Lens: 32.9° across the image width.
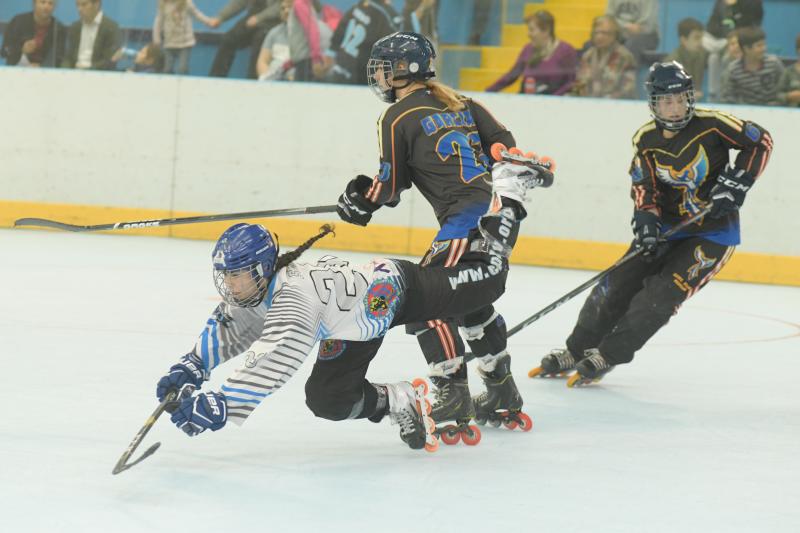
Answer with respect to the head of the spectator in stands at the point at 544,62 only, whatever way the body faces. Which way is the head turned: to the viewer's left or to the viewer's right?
to the viewer's left

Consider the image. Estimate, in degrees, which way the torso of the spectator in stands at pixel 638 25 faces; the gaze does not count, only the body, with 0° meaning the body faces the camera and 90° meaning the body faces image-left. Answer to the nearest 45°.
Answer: approximately 0°

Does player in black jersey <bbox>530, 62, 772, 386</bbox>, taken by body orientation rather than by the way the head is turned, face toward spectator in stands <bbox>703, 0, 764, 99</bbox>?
no

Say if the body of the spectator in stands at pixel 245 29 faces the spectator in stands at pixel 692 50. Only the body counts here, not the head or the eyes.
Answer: no

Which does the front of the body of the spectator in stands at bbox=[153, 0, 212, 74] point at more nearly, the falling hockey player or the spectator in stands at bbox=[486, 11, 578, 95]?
the falling hockey player

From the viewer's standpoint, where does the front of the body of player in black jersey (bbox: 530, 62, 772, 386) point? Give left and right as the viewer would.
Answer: facing the viewer and to the left of the viewer

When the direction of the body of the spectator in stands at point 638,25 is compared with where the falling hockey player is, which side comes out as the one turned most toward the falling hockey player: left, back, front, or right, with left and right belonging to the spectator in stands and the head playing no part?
front

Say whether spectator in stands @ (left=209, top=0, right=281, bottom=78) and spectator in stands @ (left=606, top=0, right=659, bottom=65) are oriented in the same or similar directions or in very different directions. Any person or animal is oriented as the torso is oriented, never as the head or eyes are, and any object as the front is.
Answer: same or similar directions

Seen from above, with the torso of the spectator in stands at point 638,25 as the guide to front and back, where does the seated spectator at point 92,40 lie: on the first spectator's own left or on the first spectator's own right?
on the first spectator's own right

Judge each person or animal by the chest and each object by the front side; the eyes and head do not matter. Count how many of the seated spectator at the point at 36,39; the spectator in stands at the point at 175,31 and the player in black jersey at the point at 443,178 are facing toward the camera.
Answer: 2

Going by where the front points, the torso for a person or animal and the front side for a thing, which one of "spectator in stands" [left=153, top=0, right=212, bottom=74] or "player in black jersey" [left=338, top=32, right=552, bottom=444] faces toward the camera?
the spectator in stands

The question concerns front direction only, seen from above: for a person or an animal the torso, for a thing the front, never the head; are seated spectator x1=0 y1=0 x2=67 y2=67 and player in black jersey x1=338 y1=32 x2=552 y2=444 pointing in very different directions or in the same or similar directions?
very different directions

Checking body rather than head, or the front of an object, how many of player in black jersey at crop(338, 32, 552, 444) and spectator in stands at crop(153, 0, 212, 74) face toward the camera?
1

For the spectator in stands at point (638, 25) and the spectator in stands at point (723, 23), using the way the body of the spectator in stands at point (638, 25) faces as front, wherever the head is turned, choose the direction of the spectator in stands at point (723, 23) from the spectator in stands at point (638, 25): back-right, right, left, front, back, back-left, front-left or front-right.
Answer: left

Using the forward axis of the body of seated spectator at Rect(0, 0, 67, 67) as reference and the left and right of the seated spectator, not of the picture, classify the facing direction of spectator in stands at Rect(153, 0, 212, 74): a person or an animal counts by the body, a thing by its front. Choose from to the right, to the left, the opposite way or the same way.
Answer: the same way

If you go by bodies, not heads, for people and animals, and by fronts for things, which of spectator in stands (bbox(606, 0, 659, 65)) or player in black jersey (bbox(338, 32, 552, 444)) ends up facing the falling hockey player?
the spectator in stands

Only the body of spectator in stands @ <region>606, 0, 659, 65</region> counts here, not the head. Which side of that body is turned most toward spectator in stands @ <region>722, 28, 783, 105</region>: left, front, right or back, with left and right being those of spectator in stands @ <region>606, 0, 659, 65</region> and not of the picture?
left

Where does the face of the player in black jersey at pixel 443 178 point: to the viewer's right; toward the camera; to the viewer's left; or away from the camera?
to the viewer's left

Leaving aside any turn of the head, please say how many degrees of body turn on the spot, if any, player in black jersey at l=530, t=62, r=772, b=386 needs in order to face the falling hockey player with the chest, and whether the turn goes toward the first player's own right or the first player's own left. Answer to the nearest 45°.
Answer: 0° — they already face them

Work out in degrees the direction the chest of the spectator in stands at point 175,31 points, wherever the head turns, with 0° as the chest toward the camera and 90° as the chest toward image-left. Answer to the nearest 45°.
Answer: approximately 0°

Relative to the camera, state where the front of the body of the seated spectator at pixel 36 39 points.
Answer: toward the camera

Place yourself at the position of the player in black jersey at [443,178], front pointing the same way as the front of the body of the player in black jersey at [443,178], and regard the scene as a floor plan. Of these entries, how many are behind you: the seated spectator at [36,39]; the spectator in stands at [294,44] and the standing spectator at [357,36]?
0
